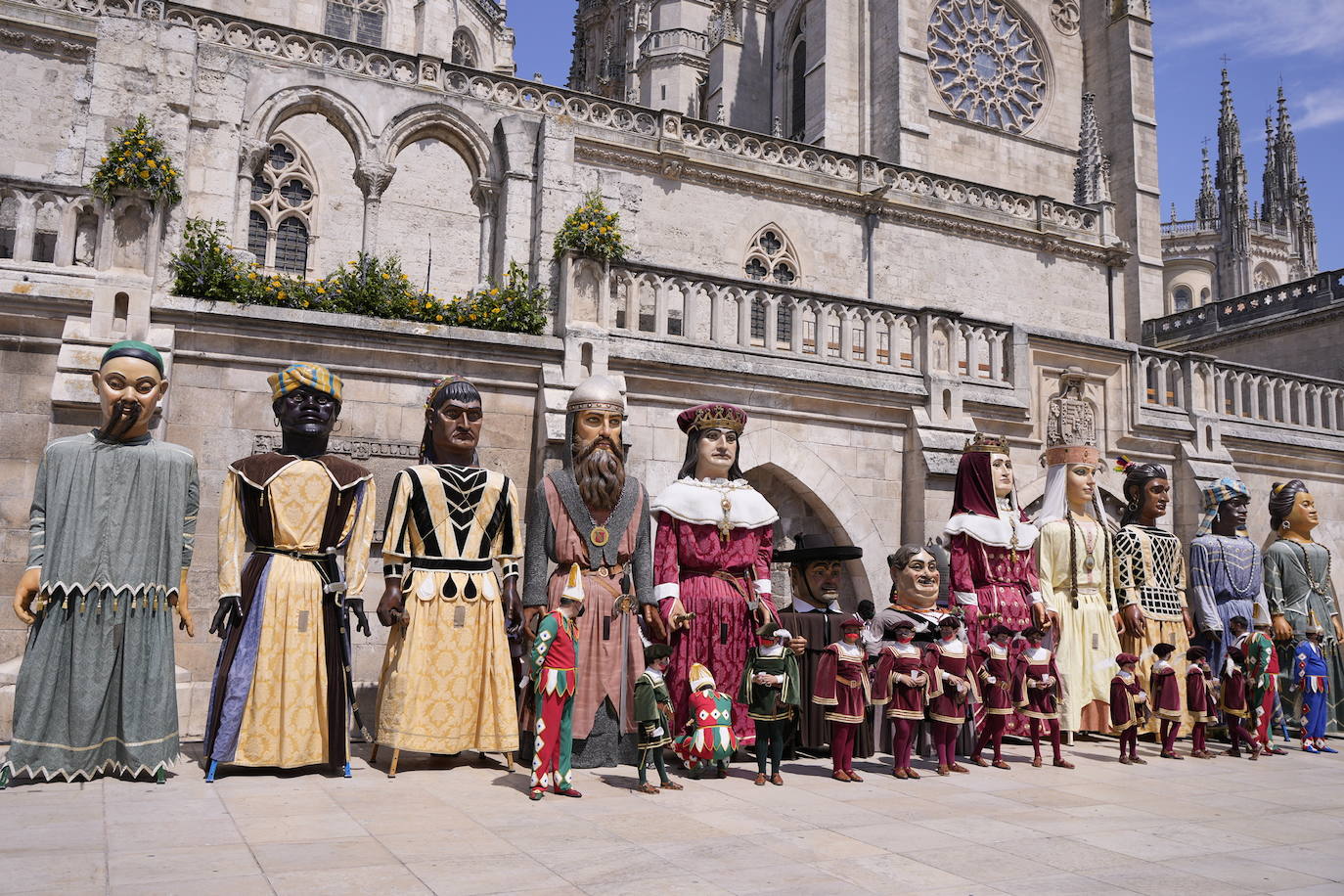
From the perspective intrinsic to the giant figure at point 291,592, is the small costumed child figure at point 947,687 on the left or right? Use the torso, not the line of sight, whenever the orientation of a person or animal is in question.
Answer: on its left

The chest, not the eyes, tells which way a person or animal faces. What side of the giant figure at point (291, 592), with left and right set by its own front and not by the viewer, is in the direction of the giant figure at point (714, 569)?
left

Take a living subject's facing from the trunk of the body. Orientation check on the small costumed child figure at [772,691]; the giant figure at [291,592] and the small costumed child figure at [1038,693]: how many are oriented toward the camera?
3

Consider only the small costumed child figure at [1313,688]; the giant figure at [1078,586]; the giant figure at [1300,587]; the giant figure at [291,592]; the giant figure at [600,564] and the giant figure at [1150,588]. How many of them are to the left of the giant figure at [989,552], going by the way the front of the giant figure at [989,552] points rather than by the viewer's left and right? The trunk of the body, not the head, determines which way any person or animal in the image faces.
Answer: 4

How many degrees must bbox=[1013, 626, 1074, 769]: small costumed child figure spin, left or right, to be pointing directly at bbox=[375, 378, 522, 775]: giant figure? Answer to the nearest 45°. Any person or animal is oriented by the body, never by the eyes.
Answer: approximately 45° to its right

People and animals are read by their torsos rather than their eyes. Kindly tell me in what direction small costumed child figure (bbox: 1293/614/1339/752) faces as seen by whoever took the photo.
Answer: facing the viewer and to the right of the viewer

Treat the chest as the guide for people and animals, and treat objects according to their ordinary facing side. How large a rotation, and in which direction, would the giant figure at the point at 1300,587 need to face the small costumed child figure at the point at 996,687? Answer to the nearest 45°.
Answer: approximately 90° to its right

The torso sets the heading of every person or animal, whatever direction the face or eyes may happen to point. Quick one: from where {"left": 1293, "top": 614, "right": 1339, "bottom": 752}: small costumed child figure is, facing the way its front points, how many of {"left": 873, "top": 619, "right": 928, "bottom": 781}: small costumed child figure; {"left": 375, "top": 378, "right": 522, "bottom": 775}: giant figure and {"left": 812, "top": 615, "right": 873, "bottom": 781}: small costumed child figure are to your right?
3

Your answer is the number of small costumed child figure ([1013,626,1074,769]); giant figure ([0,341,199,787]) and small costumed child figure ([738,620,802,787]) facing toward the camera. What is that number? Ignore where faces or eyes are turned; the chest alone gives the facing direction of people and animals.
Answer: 3
